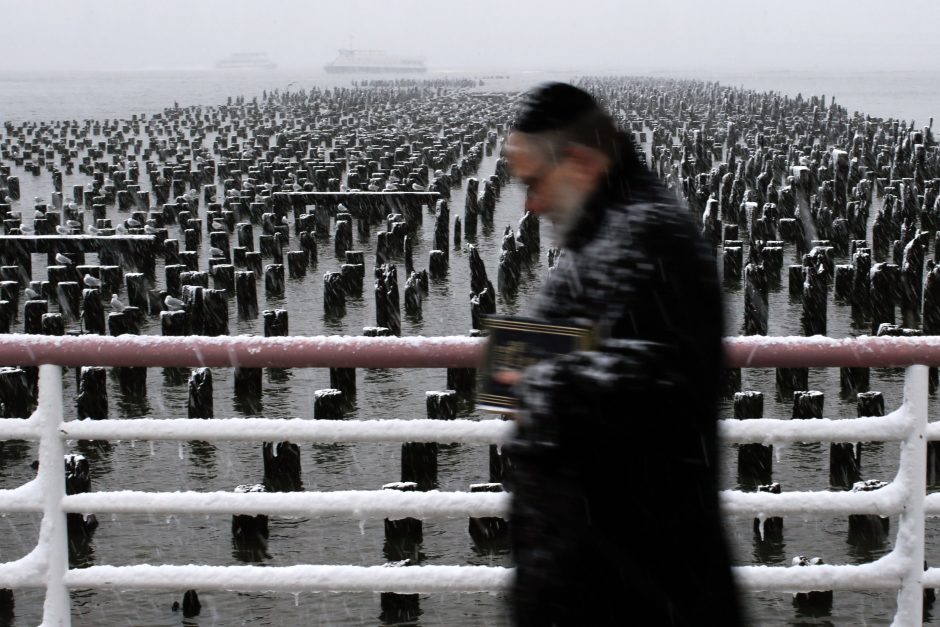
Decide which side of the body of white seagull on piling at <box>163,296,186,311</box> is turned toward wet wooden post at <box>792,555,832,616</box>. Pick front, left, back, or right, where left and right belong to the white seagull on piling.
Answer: left

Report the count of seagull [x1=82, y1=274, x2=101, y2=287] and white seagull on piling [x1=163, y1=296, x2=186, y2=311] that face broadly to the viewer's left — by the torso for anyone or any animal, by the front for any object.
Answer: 2

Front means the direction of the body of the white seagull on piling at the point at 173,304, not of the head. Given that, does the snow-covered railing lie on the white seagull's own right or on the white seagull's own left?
on the white seagull's own left

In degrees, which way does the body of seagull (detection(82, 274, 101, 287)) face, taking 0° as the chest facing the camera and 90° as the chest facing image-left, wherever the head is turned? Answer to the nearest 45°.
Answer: approximately 90°

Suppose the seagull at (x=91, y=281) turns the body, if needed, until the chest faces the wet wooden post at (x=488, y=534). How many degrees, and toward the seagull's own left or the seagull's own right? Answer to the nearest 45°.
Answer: approximately 90° to the seagull's own left

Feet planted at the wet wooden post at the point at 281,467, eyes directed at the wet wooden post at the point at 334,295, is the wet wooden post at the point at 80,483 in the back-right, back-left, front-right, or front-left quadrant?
back-left

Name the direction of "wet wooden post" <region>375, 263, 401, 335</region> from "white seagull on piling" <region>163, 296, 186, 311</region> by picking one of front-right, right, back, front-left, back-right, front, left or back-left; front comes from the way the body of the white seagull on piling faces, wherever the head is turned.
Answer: back

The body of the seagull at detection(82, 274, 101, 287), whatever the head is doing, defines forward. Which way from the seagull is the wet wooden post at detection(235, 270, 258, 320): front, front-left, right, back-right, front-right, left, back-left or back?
back

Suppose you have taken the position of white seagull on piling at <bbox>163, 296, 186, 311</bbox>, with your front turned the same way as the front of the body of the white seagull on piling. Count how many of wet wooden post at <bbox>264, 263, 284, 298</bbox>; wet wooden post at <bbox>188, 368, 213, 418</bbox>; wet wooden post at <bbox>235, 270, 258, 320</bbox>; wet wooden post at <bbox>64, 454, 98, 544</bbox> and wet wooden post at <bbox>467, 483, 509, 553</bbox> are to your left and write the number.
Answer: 3

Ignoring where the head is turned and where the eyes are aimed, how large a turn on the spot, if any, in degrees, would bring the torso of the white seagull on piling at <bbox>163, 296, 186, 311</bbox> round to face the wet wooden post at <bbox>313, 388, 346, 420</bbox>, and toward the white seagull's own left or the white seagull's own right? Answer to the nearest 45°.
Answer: approximately 90° to the white seagull's own left

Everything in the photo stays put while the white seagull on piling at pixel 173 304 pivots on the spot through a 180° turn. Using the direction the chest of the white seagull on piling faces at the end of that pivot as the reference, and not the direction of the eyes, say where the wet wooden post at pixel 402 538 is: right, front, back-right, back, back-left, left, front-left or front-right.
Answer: right

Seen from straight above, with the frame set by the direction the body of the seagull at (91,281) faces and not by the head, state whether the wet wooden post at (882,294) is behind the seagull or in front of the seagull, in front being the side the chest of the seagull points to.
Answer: behind

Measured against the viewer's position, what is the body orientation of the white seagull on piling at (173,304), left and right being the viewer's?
facing to the left of the viewer
